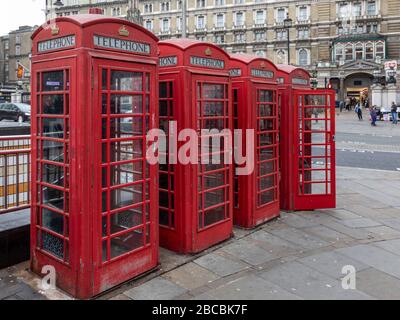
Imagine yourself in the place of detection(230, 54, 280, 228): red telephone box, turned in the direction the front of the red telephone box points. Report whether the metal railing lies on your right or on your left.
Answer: on your right

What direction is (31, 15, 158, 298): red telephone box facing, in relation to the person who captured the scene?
facing the viewer and to the right of the viewer

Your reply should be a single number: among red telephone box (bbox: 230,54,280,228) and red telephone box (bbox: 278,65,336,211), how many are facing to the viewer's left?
0

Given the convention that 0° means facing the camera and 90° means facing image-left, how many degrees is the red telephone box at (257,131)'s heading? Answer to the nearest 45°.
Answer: approximately 315°

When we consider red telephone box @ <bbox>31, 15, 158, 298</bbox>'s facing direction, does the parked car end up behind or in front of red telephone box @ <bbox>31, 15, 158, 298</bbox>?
behind

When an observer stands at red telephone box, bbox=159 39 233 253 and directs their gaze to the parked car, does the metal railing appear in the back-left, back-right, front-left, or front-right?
front-left

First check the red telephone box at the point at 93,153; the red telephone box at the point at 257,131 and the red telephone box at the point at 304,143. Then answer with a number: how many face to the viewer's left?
0

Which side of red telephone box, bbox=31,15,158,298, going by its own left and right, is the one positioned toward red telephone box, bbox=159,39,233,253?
left

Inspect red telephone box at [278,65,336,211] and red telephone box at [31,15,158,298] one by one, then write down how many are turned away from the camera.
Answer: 0

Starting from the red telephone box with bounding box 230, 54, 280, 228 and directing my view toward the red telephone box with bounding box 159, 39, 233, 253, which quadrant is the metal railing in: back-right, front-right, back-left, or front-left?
front-right

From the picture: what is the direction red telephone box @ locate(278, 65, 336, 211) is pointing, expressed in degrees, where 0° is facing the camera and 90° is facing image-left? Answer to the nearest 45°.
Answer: approximately 315°
